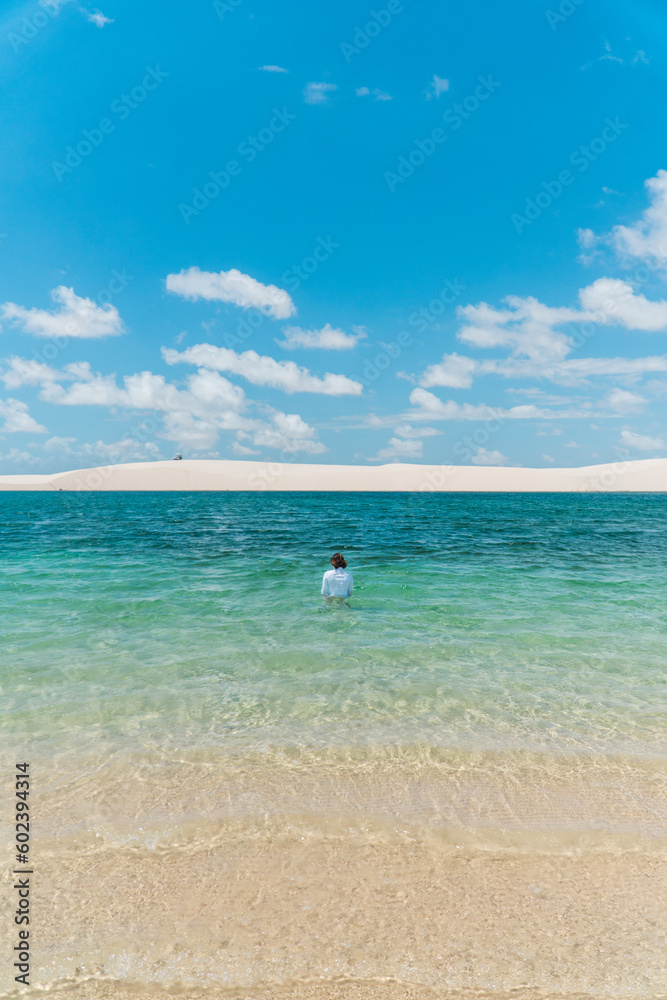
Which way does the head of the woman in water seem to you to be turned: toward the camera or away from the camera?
away from the camera

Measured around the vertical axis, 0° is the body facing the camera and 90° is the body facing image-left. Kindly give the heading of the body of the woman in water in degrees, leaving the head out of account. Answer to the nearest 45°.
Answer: approximately 180°
